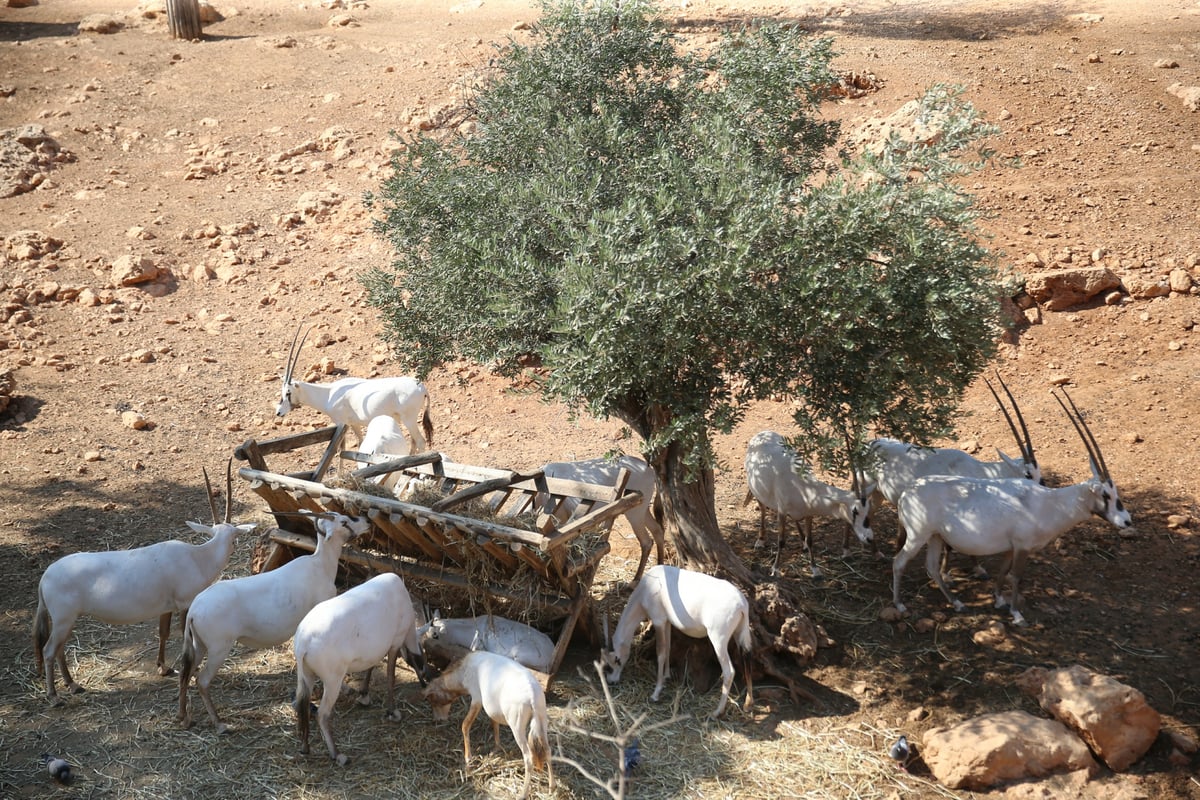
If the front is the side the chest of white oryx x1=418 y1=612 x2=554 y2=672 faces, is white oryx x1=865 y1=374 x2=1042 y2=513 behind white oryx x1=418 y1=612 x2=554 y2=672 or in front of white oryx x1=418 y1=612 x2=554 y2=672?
behind

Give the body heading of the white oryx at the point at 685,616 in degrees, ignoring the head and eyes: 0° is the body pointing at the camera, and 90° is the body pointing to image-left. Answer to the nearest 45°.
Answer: approximately 90°

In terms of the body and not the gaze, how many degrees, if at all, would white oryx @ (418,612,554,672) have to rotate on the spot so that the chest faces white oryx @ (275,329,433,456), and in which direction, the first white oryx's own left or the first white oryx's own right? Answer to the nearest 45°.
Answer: approximately 90° to the first white oryx's own right

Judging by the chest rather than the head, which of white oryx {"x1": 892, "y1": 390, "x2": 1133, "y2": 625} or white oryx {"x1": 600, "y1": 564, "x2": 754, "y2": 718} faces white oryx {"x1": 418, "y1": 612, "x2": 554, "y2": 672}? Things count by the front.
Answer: white oryx {"x1": 600, "y1": 564, "x2": 754, "y2": 718}

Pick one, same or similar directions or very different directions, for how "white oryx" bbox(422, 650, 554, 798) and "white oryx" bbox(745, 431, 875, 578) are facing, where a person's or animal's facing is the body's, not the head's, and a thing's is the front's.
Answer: very different directions

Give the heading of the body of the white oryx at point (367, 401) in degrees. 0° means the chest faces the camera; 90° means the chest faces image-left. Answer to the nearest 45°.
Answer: approximately 90°

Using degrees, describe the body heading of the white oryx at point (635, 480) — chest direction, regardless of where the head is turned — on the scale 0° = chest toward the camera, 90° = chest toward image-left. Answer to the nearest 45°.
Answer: approximately 90°

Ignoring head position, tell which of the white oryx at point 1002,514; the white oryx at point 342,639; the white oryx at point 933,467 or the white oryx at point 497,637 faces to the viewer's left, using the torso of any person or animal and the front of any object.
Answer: the white oryx at point 497,637

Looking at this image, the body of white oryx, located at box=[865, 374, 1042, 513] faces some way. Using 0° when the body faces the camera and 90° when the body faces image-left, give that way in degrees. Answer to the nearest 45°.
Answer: approximately 270°

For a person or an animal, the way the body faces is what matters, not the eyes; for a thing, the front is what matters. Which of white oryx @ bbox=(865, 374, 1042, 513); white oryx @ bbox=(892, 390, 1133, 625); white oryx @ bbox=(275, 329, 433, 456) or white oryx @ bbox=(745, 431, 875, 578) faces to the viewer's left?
white oryx @ bbox=(275, 329, 433, 456)

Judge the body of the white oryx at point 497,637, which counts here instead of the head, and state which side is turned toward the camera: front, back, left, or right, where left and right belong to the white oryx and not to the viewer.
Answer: left

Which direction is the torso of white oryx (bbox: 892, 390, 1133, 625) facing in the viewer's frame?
to the viewer's right
